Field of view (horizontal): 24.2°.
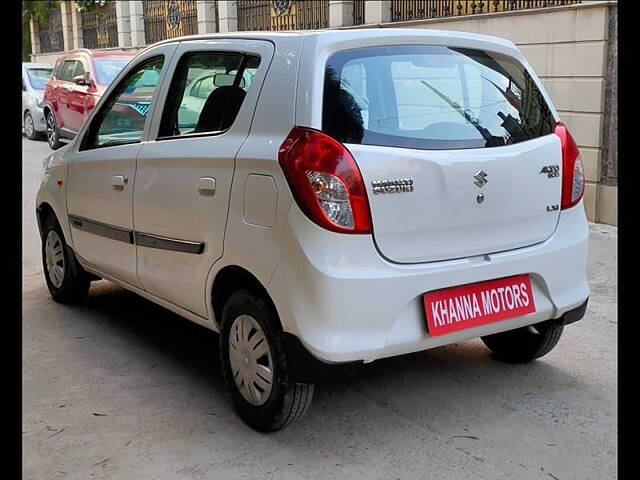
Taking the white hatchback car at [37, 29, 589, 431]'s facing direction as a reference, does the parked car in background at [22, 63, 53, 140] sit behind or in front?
in front

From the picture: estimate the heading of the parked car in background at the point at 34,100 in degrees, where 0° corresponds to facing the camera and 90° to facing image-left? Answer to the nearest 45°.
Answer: approximately 315°

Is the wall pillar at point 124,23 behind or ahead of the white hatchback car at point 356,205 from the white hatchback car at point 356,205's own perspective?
ahead

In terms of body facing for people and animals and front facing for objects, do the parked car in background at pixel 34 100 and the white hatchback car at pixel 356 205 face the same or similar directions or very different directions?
very different directions

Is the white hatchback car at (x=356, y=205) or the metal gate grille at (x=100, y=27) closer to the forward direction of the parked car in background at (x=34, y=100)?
the white hatchback car

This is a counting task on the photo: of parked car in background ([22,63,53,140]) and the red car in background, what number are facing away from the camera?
0

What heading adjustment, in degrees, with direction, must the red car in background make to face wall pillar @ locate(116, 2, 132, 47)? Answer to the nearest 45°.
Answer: approximately 135° to its left

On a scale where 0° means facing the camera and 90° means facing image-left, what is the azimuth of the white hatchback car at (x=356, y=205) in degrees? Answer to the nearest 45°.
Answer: approximately 135°

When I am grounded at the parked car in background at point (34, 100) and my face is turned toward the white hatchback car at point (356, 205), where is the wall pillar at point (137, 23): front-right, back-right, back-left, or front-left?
back-left
